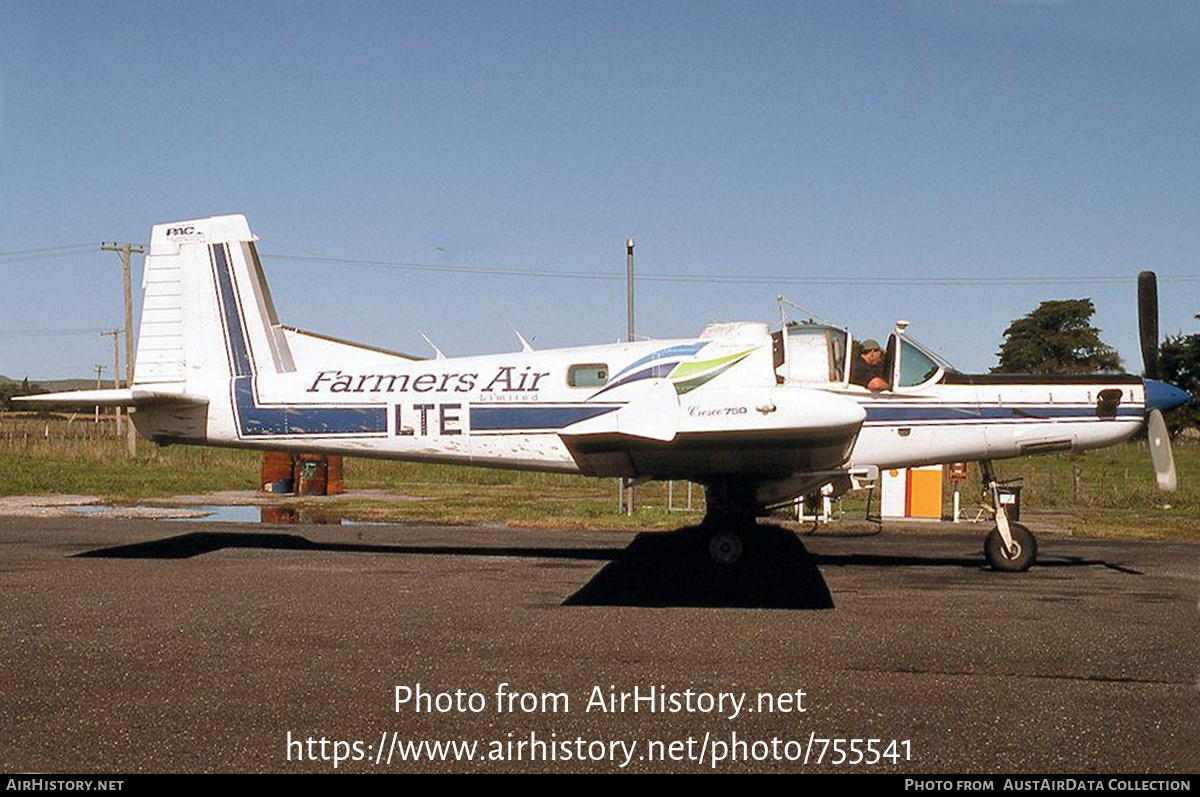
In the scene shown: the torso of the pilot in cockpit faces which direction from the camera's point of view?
to the viewer's right

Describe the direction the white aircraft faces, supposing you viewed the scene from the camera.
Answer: facing to the right of the viewer
